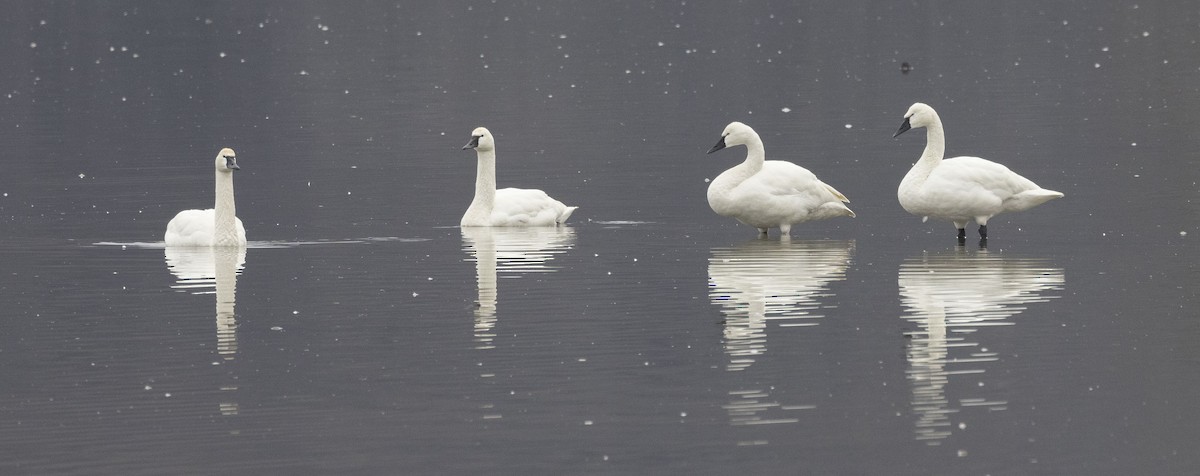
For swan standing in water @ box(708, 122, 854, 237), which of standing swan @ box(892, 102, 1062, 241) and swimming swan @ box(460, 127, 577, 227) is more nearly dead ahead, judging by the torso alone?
the swimming swan

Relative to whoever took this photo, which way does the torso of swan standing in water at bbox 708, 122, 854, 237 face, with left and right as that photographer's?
facing to the left of the viewer

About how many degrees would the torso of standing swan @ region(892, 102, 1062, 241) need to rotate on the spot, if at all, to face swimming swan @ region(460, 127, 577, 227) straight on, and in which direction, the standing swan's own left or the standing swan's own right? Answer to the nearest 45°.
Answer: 0° — it already faces it

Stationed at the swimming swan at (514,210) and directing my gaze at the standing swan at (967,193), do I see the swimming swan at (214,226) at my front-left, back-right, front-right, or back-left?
back-right

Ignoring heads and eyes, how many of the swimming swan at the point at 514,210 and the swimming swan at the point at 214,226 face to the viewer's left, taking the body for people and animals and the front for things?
1

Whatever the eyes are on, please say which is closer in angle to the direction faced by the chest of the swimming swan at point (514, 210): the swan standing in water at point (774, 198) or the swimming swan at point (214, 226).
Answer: the swimming swan

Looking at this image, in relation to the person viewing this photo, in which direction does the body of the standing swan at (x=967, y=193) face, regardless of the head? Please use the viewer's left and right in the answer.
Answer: facing to the left of the viewer

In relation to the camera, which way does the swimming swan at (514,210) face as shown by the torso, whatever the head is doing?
to the viewer's left

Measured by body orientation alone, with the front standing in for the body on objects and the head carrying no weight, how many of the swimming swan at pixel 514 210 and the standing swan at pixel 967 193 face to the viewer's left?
2
